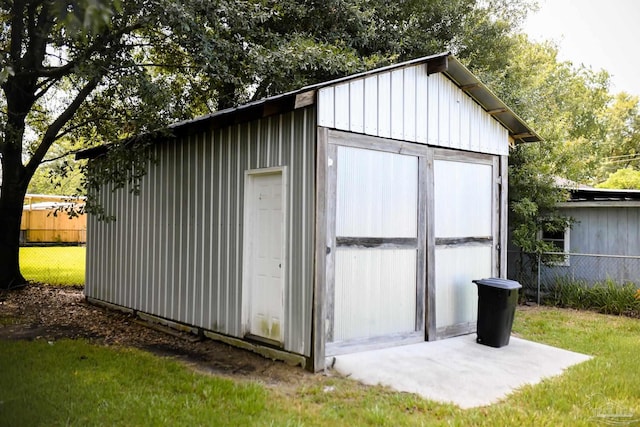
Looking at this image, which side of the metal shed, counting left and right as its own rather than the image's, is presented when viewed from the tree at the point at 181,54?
back

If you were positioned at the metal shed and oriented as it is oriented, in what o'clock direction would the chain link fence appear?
The chain link fence is roughly at 9 o'clock from the metal shed.

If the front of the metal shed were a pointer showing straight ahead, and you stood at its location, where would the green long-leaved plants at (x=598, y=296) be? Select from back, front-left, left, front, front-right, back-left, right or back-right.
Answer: left

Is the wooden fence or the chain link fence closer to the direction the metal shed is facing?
the chain link fence

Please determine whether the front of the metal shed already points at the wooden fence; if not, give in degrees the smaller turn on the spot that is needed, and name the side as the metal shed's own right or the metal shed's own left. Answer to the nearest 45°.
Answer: approximately 180°

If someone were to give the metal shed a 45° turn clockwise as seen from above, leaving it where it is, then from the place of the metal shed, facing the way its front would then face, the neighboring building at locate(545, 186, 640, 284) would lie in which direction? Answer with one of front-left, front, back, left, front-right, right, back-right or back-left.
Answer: back-left

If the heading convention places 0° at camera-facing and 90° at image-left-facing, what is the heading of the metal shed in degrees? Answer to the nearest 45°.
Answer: approximately 315°
